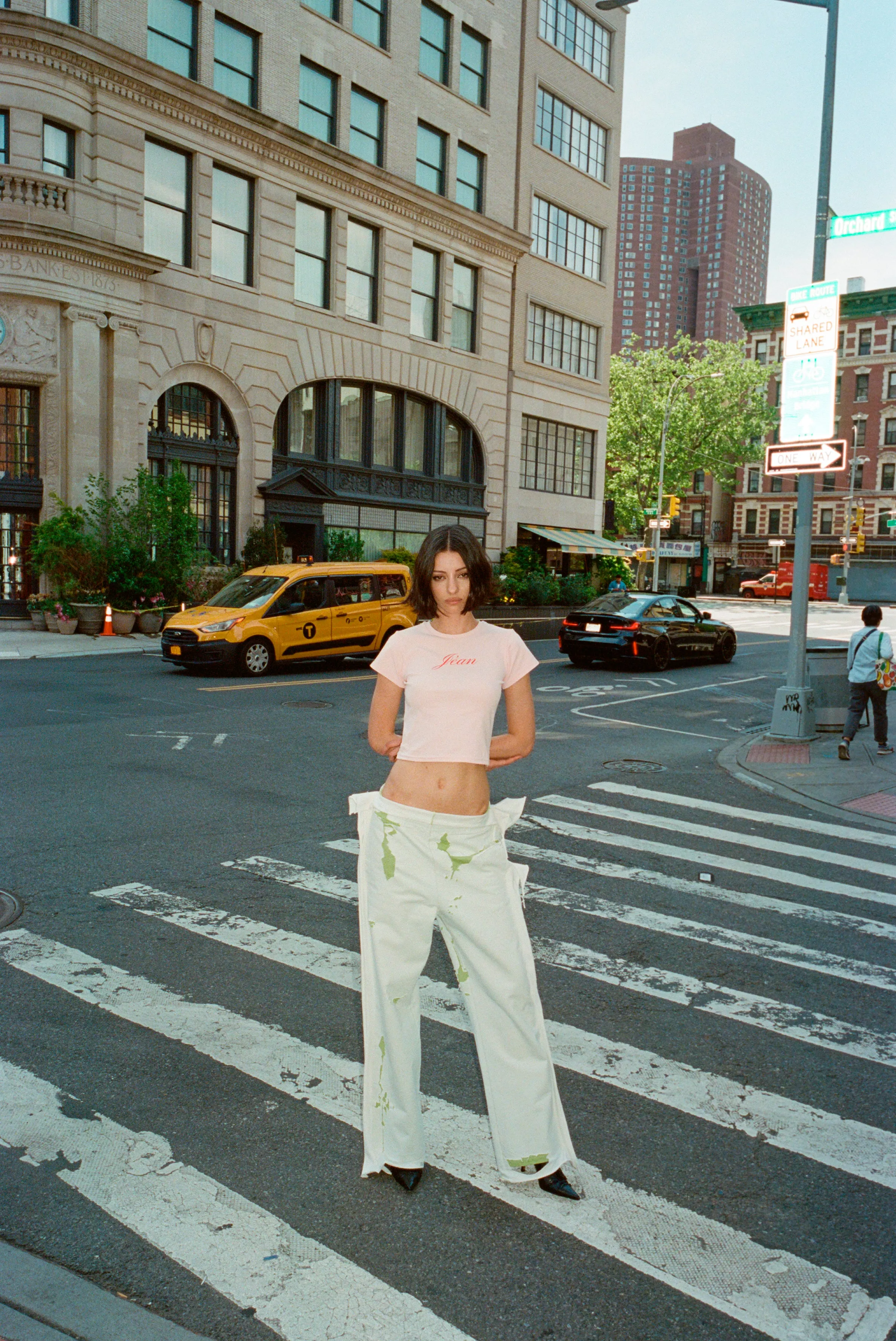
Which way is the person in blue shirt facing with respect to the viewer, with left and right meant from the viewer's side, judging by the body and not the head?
facing away from the viewer and to the right of the viewer

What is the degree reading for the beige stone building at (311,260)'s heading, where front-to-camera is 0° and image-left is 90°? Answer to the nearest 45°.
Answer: approximately 315°

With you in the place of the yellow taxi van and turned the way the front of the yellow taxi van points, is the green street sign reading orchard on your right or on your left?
on your left

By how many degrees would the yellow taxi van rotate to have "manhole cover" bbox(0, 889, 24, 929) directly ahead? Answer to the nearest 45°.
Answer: approximately 45° to its left

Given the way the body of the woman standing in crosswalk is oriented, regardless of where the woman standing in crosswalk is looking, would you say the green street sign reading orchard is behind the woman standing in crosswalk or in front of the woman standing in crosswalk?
behind

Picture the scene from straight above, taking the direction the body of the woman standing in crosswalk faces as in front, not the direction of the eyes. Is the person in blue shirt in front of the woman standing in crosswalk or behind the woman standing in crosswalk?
behind

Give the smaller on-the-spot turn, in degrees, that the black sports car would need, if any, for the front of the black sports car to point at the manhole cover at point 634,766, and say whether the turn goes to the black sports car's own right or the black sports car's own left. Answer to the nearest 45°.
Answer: approximately 135° to the black sports car's own right

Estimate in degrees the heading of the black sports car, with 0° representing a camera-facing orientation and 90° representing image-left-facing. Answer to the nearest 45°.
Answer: approximately 225°
